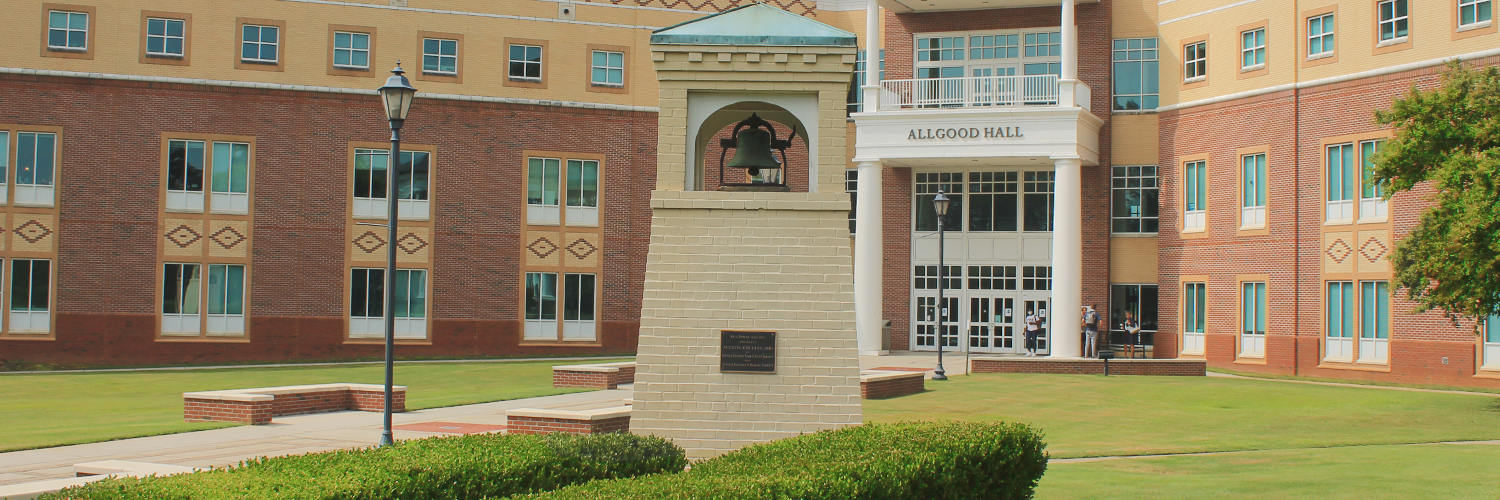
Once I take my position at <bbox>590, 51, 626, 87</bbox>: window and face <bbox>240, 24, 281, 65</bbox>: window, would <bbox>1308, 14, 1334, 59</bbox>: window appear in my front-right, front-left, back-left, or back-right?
back-left

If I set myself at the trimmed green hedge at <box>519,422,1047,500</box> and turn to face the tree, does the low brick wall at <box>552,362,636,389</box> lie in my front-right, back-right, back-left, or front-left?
front-left

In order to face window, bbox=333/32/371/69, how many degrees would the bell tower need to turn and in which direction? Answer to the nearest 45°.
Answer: approximately 135° to its right

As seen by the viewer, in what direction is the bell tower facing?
toward the camera

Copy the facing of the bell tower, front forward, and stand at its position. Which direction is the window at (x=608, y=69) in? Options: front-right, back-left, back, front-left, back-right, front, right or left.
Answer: back

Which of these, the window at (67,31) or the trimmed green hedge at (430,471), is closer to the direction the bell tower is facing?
the trimmed green hedge

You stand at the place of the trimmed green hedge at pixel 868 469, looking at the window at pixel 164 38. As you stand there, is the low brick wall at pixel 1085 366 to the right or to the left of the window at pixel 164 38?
right

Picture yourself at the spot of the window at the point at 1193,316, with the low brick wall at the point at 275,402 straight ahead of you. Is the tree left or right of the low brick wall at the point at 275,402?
left

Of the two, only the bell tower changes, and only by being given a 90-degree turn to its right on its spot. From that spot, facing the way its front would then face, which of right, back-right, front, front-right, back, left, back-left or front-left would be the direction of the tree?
back-right

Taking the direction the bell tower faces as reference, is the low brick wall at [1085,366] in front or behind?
behind

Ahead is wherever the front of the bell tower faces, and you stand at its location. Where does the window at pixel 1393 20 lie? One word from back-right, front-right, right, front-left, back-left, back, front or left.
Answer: back-left

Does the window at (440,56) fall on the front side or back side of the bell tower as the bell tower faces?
on the back side

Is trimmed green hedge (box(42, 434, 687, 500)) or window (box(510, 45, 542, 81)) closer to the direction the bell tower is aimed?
the trimmed green hedge

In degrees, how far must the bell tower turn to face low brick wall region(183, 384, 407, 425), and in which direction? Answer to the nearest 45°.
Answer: approximately 135° to its right

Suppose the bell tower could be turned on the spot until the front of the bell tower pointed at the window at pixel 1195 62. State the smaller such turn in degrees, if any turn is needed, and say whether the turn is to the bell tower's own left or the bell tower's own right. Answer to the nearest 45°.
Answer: approximately 135° to the bell tower's own left
